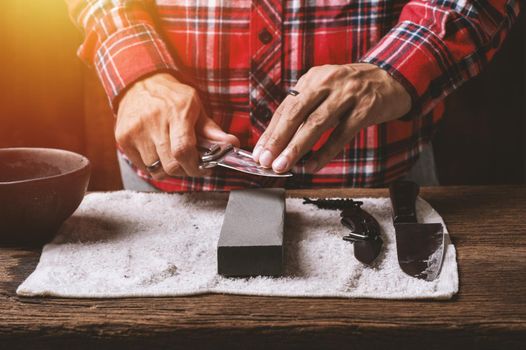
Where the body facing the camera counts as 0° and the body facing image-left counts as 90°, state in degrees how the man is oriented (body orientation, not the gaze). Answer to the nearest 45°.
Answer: approximately 0°

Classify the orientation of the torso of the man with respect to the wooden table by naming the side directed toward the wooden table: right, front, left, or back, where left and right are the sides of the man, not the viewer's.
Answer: front
